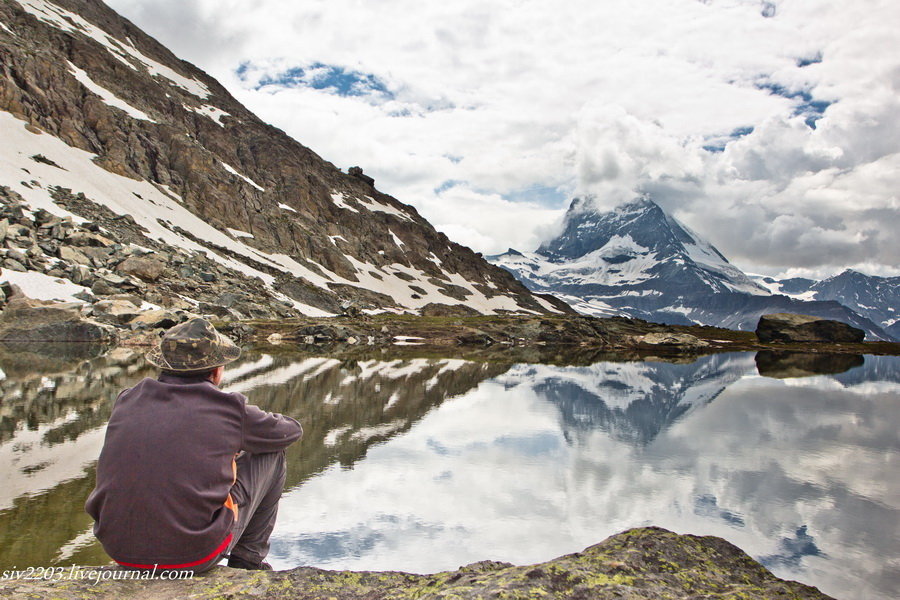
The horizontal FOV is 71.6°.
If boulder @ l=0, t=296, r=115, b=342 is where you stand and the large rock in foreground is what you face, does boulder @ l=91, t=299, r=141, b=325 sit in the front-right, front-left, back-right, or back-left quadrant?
back-left

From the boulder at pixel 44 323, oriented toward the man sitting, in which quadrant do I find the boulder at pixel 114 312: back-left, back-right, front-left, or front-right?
back-left

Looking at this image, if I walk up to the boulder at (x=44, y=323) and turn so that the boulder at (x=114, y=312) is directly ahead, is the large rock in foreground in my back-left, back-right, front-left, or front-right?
back-right

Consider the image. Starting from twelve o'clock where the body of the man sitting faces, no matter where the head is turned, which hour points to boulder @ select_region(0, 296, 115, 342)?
The boulder is roughly at 10 o'clock from the man sitting.

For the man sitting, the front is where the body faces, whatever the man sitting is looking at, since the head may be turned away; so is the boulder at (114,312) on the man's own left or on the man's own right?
on the man's own left

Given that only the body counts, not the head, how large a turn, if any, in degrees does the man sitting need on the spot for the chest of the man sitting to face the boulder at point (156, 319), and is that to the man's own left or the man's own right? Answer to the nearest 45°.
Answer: approximately 45° to the man's own left

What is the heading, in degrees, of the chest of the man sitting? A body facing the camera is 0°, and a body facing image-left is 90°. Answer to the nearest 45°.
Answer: approximately 225°
